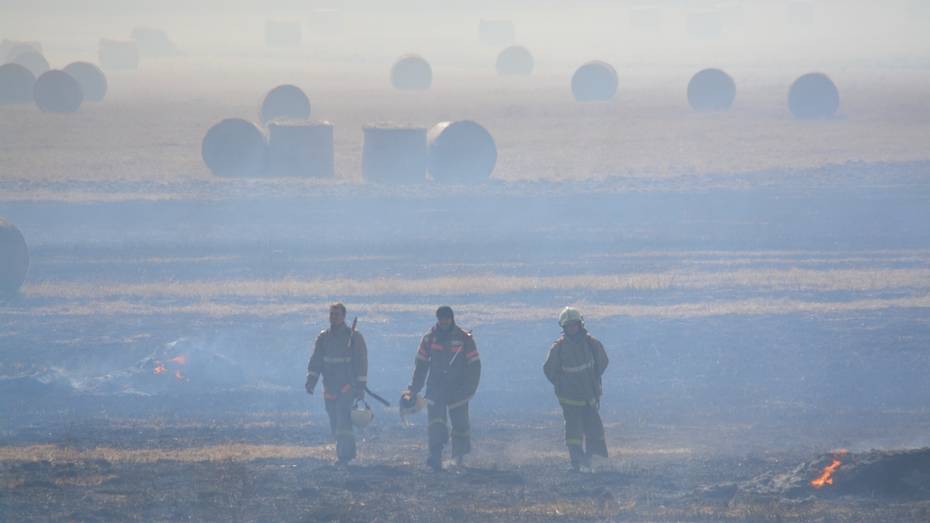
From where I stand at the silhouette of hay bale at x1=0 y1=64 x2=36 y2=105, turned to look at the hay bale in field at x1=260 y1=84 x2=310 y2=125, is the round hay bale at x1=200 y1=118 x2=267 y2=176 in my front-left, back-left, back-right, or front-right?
front-right

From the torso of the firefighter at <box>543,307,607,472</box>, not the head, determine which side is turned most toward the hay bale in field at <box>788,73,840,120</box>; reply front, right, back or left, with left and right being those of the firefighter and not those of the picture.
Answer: back

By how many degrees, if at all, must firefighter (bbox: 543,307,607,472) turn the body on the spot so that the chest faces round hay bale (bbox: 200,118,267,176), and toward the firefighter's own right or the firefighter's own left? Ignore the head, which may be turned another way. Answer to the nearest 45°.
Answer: approximately 135° to the firefighter's own right

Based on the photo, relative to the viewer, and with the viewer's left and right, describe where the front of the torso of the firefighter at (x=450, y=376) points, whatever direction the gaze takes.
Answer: facing the viewer

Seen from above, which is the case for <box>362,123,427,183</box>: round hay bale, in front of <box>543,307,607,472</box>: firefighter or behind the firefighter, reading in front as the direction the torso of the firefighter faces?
behind

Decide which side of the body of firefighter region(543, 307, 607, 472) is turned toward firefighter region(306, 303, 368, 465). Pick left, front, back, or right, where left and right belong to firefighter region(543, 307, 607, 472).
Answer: right

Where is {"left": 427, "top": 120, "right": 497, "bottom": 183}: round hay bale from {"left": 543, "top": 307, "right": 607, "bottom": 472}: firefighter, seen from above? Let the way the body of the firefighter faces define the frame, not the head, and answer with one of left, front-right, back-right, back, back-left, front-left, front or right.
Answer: back

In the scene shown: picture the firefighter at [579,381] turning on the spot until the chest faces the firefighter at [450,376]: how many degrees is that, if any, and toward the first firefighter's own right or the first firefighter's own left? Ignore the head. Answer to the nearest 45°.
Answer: approximately 90° to the first firefighter's own right

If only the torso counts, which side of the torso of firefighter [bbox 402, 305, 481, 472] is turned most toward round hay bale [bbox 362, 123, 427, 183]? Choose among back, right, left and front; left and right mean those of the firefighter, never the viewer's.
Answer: back

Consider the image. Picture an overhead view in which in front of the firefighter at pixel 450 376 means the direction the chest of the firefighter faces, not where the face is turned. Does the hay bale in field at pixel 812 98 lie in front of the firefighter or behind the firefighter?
behind

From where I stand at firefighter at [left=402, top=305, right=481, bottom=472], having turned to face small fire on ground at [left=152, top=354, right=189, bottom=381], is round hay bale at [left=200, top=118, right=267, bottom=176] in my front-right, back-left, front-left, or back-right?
front-right

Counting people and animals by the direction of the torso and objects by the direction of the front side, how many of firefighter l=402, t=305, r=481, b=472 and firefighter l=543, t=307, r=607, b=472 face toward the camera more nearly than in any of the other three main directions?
2

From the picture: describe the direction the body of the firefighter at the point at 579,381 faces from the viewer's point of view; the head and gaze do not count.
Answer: toward the camera
